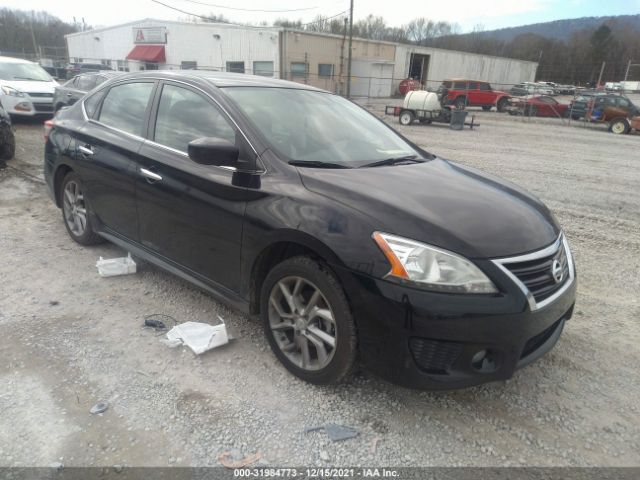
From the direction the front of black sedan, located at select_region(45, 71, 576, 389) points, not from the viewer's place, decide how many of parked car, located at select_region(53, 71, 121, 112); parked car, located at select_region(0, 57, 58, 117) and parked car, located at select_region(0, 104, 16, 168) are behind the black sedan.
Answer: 3

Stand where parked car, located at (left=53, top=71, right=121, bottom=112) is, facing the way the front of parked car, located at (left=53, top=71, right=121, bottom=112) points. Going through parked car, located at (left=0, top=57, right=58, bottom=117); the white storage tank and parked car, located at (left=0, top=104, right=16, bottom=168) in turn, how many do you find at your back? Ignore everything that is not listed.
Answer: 1

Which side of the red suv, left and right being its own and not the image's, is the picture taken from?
right

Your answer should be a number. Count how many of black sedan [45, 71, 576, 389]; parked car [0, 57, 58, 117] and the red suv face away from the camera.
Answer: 0

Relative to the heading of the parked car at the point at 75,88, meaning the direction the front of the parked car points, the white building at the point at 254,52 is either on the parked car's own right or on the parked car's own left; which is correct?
on the parked car's own left

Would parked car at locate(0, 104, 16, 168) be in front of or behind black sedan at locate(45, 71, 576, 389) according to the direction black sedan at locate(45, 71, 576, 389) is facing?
behind

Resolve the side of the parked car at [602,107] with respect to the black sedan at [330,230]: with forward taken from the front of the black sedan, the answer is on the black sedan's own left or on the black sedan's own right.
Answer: on the black sedan's own left

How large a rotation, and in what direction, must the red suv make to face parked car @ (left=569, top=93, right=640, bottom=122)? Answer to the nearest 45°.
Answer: approximately 45° to its right

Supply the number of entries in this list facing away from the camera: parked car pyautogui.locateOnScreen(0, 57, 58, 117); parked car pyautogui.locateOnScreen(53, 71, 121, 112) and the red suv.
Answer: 0

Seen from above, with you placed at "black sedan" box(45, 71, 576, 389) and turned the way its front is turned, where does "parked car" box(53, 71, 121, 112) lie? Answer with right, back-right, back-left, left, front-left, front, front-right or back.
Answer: back

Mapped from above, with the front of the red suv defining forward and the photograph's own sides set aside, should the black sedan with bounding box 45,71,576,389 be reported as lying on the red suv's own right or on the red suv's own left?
on the red suv's own right
